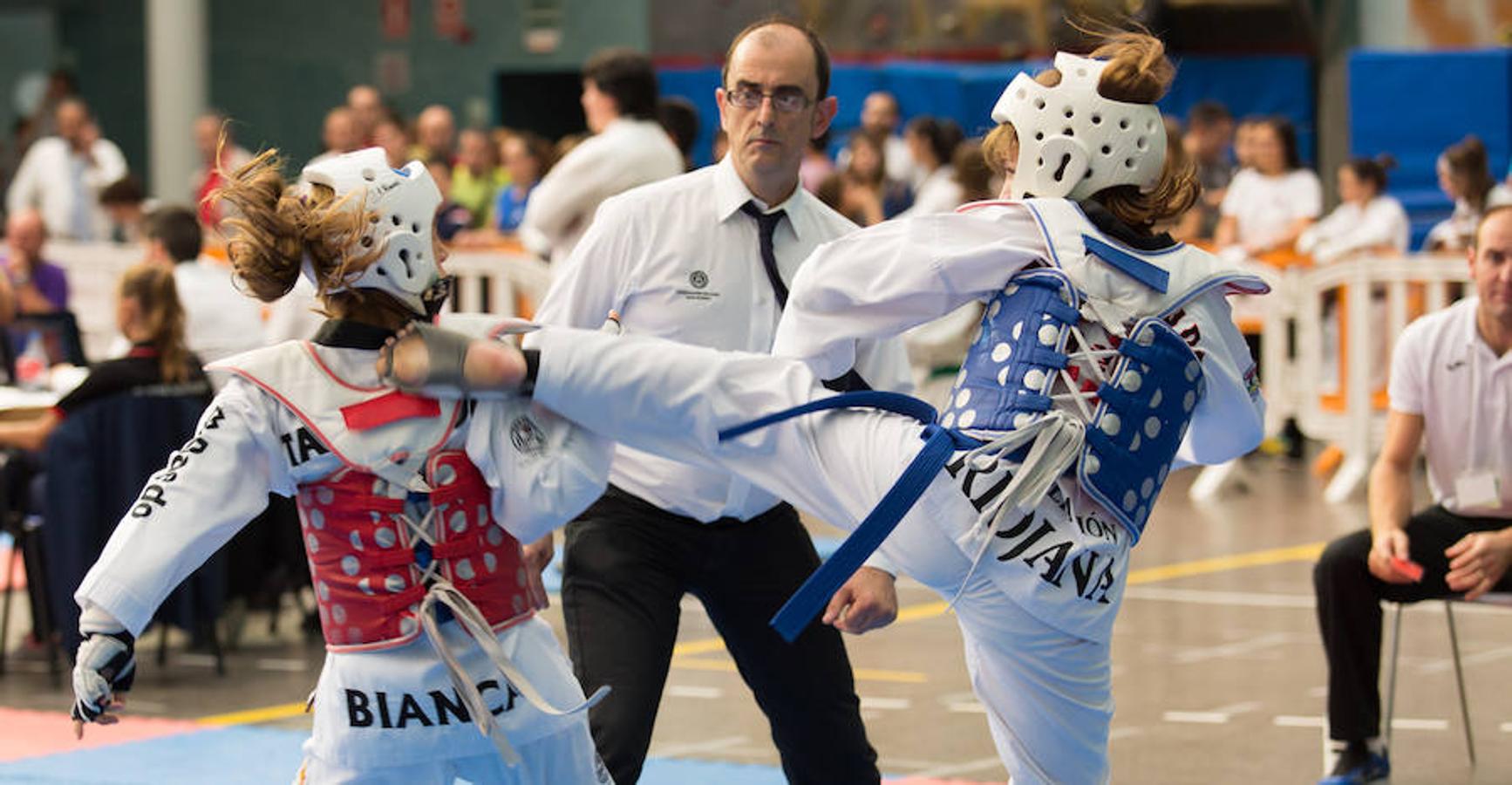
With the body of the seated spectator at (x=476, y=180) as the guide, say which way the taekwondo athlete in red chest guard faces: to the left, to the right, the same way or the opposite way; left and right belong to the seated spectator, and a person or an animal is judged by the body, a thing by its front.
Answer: the opposite way

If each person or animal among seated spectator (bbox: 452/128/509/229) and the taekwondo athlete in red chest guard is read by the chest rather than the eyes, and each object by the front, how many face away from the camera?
1

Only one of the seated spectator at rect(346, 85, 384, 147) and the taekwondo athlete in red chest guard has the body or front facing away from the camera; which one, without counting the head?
the taekwondo athlete in red chest guard

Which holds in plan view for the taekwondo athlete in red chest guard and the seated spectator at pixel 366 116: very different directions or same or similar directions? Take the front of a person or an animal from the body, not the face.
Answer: very different directions

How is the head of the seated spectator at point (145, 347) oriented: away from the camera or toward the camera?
away from the camera

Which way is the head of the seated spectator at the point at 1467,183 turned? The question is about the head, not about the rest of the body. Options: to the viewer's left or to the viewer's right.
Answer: to the viewer's left

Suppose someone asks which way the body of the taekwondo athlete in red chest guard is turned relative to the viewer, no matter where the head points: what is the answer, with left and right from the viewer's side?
facing away from the viewer
